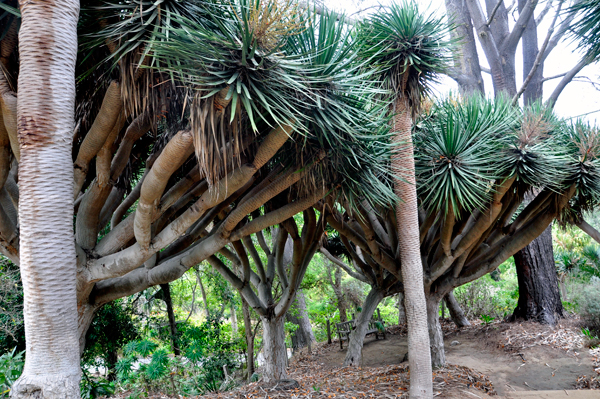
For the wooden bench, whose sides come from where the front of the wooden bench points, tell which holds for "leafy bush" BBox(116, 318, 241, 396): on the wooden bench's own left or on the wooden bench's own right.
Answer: on the wooden bench's own right

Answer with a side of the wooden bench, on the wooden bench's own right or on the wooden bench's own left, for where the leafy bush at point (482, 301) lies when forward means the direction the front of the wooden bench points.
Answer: on the wooden bench's own left

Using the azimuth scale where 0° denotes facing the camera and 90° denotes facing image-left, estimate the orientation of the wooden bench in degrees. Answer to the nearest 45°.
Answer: approximately 315°

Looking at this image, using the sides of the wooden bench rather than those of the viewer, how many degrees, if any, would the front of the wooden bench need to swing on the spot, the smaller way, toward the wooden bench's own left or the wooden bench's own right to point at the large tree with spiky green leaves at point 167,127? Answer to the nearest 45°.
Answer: approximately 45° to the wooden bench's own right

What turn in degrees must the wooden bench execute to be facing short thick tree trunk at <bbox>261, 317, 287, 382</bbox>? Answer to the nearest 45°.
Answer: approximately 45° to its right

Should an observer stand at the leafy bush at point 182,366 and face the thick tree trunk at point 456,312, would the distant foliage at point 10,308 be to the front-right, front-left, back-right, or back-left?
back-left

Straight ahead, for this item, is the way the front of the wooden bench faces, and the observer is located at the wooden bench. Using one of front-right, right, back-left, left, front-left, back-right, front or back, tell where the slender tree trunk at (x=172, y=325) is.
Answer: right

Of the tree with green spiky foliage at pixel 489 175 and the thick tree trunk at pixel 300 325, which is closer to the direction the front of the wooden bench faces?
the tree with green spiky foliage

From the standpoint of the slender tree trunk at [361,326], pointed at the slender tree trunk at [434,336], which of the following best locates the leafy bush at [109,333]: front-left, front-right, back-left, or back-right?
back-right

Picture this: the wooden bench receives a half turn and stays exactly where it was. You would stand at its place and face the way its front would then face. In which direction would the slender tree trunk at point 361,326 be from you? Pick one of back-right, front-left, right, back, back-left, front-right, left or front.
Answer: back-left

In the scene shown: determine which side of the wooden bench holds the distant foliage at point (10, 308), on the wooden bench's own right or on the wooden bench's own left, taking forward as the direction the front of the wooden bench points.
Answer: on the wooden bench's own right
